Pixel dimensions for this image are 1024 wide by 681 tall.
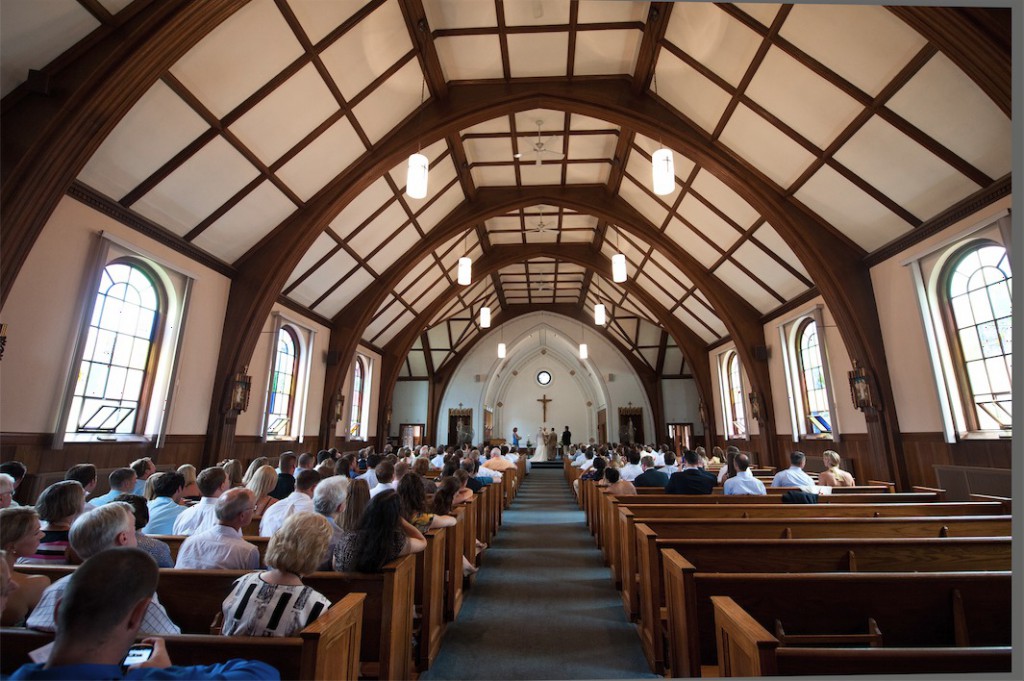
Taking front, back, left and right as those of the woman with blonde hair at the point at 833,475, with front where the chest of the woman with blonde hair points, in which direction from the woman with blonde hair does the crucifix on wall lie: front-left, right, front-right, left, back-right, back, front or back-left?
front

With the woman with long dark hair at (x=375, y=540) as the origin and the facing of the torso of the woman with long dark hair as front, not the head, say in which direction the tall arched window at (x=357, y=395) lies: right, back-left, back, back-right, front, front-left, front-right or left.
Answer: front

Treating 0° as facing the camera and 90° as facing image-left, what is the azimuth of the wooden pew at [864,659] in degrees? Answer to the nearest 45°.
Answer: approximately 135°

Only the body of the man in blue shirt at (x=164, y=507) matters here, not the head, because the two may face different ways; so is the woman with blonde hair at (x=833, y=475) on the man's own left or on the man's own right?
on the man's own right

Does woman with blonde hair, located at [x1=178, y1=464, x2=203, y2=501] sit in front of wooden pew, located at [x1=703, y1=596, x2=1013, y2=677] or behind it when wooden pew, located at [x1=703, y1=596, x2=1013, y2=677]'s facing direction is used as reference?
in front

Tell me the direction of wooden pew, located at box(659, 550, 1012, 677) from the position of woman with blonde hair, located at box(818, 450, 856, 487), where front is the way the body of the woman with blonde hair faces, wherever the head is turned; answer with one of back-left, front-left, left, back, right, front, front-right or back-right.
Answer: back-left

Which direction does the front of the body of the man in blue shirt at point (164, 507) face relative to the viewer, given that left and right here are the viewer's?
facing away from the viewer and to the right of the viewer

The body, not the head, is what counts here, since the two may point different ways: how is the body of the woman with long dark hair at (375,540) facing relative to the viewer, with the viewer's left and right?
facing away from the viewer

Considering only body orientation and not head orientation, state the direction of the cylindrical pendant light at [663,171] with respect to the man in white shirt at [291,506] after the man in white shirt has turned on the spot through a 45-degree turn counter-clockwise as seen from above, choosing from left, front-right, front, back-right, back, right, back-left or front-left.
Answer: right

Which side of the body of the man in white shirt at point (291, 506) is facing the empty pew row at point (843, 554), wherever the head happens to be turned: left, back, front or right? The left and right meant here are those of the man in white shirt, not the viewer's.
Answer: right

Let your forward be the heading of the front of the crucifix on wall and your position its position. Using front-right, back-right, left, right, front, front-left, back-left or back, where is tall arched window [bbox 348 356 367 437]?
front-right

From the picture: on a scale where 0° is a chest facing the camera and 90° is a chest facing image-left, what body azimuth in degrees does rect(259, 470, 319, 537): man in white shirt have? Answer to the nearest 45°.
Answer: approximately 225°

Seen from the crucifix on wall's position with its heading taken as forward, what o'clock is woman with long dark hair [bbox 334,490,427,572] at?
The woman with long dark hair is roughly at 12 o'clock from the crucifix on wall.

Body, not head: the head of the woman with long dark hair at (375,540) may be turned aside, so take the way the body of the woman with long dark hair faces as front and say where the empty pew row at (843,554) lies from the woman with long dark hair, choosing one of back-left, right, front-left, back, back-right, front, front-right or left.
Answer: right

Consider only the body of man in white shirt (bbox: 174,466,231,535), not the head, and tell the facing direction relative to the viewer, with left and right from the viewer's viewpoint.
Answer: facing away from the viewer and to the right of the viewer

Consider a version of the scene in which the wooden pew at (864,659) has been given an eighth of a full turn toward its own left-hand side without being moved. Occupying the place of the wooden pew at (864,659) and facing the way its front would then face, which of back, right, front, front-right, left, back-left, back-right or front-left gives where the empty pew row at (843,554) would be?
right

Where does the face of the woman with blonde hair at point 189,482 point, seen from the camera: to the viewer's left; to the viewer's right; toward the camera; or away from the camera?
away from the camera
